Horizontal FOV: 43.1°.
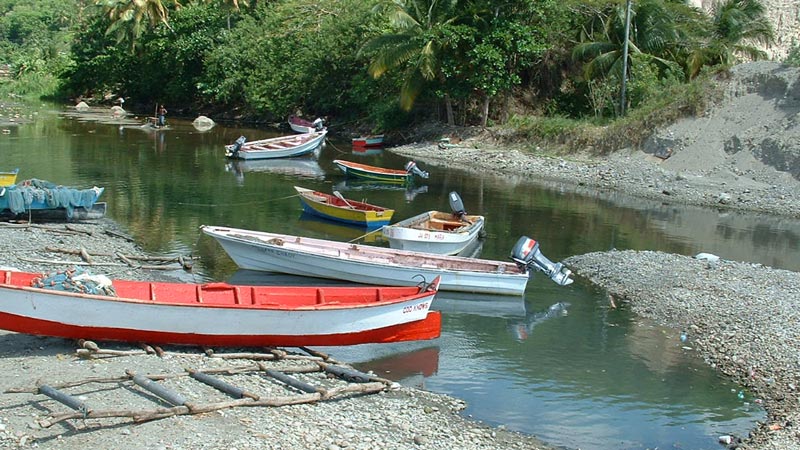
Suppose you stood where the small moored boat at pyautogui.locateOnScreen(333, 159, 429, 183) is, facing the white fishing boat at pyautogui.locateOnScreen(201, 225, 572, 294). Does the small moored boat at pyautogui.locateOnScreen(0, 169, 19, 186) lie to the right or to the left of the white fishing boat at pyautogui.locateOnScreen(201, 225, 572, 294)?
right

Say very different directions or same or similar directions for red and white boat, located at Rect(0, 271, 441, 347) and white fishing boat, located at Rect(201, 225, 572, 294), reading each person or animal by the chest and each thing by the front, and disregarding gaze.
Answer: very different directions

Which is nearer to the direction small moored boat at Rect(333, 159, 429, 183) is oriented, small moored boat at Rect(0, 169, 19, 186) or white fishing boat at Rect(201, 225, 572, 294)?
the small moored boat

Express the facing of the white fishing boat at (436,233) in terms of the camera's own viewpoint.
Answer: facing the viewer and to the left of the viewer

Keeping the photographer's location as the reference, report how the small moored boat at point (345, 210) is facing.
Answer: facing away from the viewer and to the left of the viewer

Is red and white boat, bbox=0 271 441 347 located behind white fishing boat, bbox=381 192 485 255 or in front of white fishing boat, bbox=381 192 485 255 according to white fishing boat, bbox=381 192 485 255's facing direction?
in front

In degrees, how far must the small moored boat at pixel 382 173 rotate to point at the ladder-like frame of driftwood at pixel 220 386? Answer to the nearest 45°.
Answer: approximately 90° to its left

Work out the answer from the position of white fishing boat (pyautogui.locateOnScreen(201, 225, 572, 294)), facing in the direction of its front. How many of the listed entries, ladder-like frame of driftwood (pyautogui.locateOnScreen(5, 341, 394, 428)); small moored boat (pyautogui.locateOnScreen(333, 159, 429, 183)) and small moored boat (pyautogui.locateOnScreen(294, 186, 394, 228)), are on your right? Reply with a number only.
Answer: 2

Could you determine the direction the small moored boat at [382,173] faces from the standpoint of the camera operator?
facing to the left of the viewer

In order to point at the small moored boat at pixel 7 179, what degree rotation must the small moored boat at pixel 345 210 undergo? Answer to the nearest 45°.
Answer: approximately 45° to its left

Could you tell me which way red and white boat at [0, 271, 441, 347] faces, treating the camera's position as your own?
facing to the right of the viewer

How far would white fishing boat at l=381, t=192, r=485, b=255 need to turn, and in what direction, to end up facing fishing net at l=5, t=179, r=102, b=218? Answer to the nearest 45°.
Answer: approximately 45° to its right

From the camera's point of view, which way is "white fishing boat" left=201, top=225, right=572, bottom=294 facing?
to the viewer's left

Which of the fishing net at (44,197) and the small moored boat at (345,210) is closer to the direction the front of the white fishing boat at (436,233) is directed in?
the fishing net

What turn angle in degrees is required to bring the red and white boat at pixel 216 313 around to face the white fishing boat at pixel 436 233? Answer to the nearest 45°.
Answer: approximately 45° to its left
